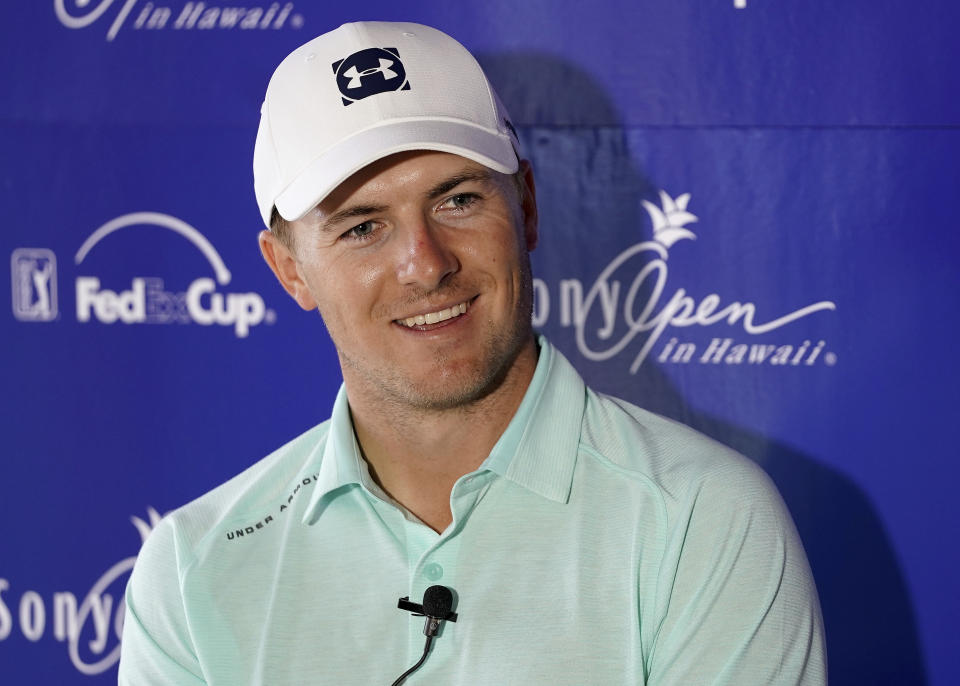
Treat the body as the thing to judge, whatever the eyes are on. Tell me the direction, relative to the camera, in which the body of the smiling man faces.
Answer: toward the camera
